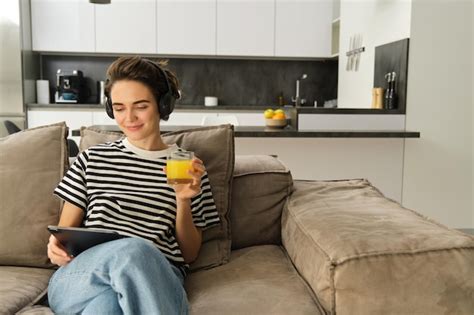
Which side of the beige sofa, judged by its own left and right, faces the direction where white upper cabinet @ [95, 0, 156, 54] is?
back

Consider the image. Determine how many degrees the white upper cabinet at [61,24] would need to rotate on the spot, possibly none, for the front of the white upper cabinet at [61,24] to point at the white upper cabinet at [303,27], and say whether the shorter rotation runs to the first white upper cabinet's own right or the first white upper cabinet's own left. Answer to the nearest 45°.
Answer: approximately 90° to the first white upper cabinet's own left

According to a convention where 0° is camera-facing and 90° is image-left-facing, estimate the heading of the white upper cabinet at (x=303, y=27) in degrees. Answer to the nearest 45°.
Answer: approximately 0°

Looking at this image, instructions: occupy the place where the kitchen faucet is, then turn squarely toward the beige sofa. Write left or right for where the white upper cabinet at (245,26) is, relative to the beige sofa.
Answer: right

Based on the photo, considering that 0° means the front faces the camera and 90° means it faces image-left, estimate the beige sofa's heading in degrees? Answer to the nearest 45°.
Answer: approximately 0°

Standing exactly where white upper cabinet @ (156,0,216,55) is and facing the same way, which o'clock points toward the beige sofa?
The beige sofa is roughly at 12 o'clock from the white upper cabinet.

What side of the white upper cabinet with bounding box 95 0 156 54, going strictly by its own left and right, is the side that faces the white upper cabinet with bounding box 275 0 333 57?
left

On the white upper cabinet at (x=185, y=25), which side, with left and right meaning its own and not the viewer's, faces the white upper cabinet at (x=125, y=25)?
right

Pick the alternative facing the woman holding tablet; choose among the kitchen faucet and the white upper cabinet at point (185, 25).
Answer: the white upper cabinet

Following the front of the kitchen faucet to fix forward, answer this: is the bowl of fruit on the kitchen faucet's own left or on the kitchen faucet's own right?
on the kitchen faucet's own right
